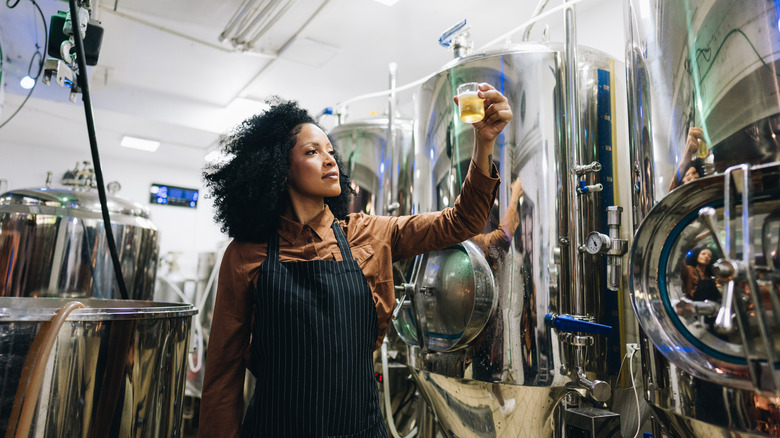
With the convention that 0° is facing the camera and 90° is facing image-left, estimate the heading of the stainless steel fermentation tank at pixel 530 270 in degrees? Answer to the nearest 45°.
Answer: approximately 45°

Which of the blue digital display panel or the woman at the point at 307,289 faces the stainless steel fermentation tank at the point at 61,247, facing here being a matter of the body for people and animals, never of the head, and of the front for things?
the blue digital display panel

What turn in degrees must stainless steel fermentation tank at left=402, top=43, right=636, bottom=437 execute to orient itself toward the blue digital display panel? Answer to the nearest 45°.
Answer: approximately 90° to its right

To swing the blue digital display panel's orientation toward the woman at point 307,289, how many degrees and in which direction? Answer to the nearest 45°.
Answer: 0° — it already faces them

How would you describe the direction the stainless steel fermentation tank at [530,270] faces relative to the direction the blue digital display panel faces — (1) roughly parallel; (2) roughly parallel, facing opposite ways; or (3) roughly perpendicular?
roughly perpendicular

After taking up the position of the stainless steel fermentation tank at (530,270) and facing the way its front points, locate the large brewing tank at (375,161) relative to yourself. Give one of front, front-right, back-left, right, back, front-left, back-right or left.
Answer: right

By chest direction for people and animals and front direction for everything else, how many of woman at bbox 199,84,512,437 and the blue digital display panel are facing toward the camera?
2
